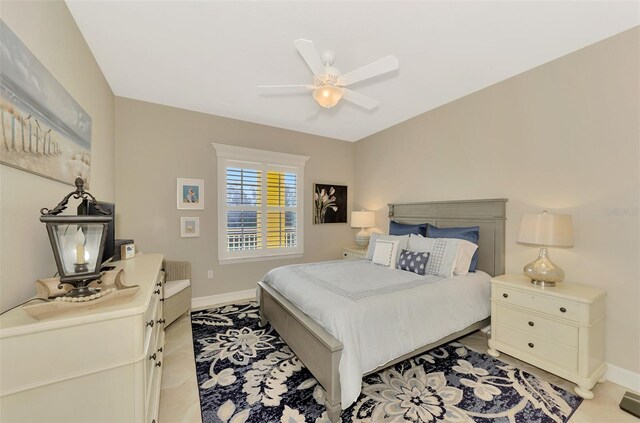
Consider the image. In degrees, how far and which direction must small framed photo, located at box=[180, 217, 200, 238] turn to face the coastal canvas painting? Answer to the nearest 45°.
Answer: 0° — it already faces it

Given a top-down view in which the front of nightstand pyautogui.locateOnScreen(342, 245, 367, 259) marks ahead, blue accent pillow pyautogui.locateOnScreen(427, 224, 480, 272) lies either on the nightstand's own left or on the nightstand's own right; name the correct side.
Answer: on the nightstand's own left

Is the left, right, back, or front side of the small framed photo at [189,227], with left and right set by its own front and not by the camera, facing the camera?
front

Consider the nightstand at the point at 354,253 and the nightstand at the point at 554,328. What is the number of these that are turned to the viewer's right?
0

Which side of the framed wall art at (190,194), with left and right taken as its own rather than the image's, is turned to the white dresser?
front

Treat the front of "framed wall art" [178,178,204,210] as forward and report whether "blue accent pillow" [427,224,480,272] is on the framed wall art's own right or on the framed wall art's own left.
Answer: on the framed wall art's own left

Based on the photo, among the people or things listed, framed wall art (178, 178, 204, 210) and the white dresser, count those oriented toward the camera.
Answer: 1

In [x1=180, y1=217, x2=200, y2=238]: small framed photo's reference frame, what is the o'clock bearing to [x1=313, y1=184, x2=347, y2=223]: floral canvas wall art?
The floral canvas wall art is roughly at 9 o'clock from the small framed photo.

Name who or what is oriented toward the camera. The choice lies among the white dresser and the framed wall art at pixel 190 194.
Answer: the framed wall art

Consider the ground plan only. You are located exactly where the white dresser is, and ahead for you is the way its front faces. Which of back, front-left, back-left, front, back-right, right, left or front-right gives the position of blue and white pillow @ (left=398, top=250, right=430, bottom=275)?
front

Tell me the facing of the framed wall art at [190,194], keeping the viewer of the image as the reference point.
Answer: facing the viewer

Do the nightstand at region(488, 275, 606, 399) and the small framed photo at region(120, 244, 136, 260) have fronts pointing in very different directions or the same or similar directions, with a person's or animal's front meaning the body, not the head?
very different directions

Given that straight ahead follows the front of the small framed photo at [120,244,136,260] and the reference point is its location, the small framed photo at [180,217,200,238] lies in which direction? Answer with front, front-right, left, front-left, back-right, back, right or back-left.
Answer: left

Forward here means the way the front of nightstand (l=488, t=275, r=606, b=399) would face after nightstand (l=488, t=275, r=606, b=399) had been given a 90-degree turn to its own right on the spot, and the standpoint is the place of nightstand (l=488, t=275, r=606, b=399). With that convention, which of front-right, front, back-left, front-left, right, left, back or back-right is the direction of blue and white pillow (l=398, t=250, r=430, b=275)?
front-left

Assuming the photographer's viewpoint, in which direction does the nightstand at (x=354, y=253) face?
facing the viewer and to the left of the viewer
